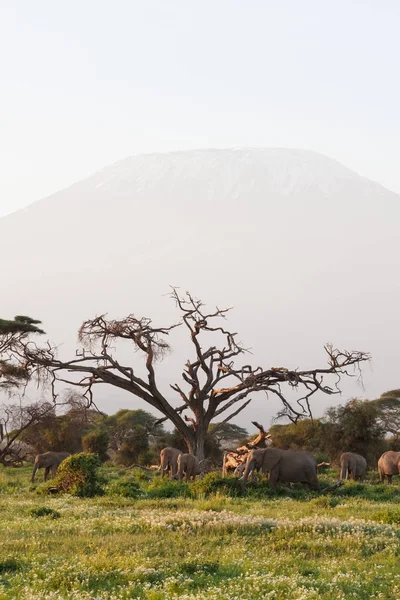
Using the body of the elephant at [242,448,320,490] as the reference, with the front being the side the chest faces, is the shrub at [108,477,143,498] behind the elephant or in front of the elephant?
in front

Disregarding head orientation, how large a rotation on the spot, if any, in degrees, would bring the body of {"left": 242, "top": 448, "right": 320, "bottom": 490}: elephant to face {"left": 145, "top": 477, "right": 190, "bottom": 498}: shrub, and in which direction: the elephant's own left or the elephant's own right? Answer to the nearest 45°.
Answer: approximately 45° to the elephant's own left

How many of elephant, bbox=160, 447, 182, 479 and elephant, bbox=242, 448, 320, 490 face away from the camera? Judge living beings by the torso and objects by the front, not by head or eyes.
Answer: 0

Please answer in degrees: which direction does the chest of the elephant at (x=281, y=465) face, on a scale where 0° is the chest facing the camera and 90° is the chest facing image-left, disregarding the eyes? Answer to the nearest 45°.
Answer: approximately 90°

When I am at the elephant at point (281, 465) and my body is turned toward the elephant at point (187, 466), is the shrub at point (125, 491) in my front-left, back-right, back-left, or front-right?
front-left

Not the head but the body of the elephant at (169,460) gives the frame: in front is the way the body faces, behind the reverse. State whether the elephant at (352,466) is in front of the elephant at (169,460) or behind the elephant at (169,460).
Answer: behind

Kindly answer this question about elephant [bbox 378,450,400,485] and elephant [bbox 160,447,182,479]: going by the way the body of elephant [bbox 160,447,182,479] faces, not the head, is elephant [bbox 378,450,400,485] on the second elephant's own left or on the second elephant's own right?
on the second elephant's own left

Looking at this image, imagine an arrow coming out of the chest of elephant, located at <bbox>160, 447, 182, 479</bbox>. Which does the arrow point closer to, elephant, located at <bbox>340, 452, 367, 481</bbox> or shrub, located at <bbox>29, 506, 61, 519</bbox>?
the shrub

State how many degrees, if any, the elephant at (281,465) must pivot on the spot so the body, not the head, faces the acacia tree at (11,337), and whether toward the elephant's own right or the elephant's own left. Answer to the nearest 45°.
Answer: approximately 45° to the elephant's own right

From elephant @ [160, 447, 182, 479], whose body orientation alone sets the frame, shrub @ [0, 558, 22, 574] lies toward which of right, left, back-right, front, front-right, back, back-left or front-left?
front-left

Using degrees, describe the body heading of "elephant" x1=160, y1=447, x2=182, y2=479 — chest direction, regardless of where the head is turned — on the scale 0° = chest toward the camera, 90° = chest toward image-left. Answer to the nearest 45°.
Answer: approximately 45°
